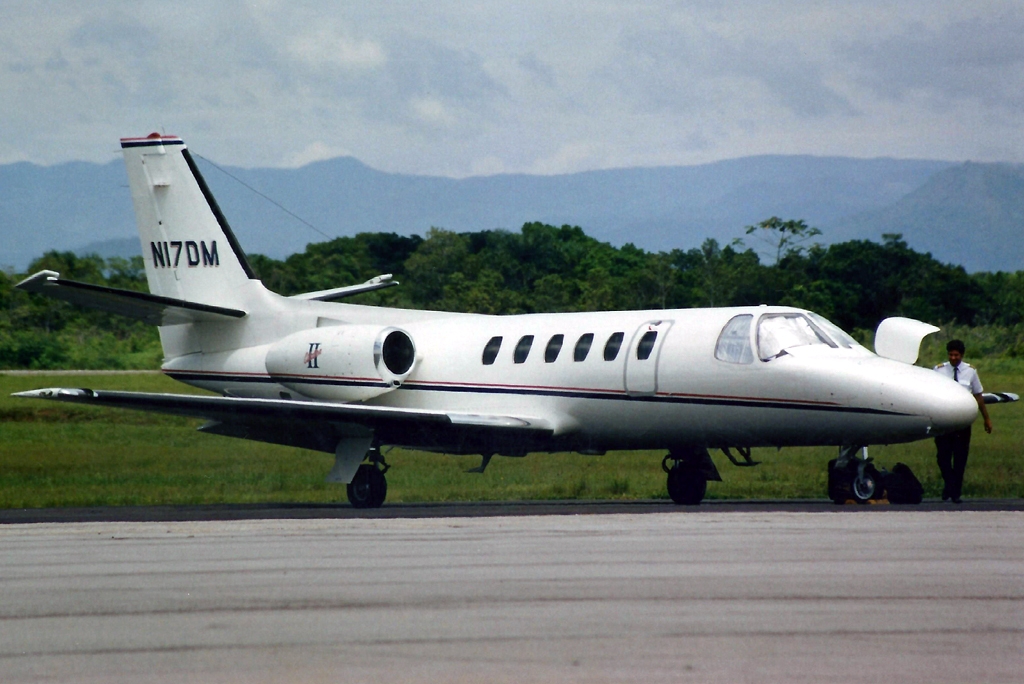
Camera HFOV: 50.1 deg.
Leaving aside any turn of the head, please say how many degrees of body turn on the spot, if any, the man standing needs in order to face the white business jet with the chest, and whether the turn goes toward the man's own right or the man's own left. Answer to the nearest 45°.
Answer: approximately 90° to the man's own right

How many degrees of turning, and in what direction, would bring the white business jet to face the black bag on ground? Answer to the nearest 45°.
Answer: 0° — it already faces it

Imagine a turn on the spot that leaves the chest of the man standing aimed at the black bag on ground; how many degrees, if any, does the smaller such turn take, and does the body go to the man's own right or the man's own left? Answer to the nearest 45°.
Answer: approximately 45° to the man's own right

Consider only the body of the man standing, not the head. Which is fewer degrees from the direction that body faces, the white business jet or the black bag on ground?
the black bag on ground

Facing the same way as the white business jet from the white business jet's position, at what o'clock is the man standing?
The man standing is roughly at 11 o'clock from the white business jet.

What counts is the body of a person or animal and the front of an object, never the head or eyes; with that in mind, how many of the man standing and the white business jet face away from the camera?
0

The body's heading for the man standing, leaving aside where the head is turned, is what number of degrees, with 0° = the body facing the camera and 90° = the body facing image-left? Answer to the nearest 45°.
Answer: approximately 0°

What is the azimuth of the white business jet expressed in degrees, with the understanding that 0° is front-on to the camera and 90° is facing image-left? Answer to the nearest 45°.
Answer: approximately 315°
